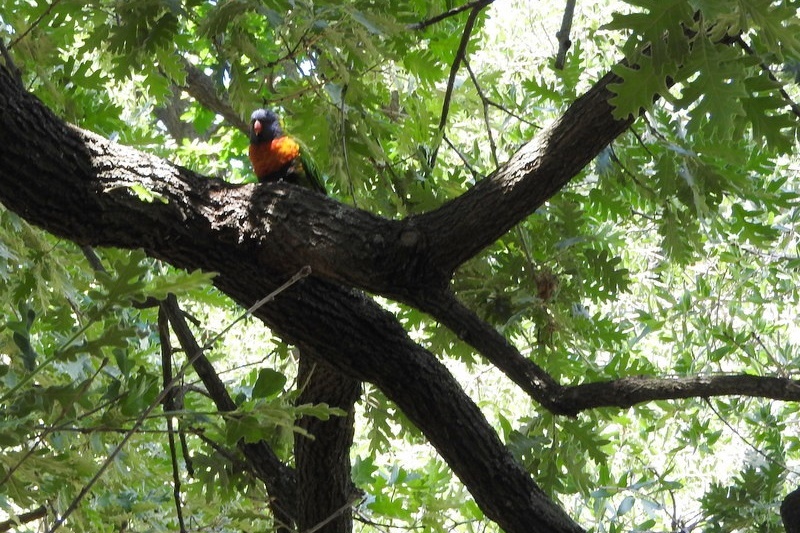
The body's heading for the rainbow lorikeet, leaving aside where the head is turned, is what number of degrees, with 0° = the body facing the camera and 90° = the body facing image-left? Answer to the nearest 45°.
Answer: approximately 45°
